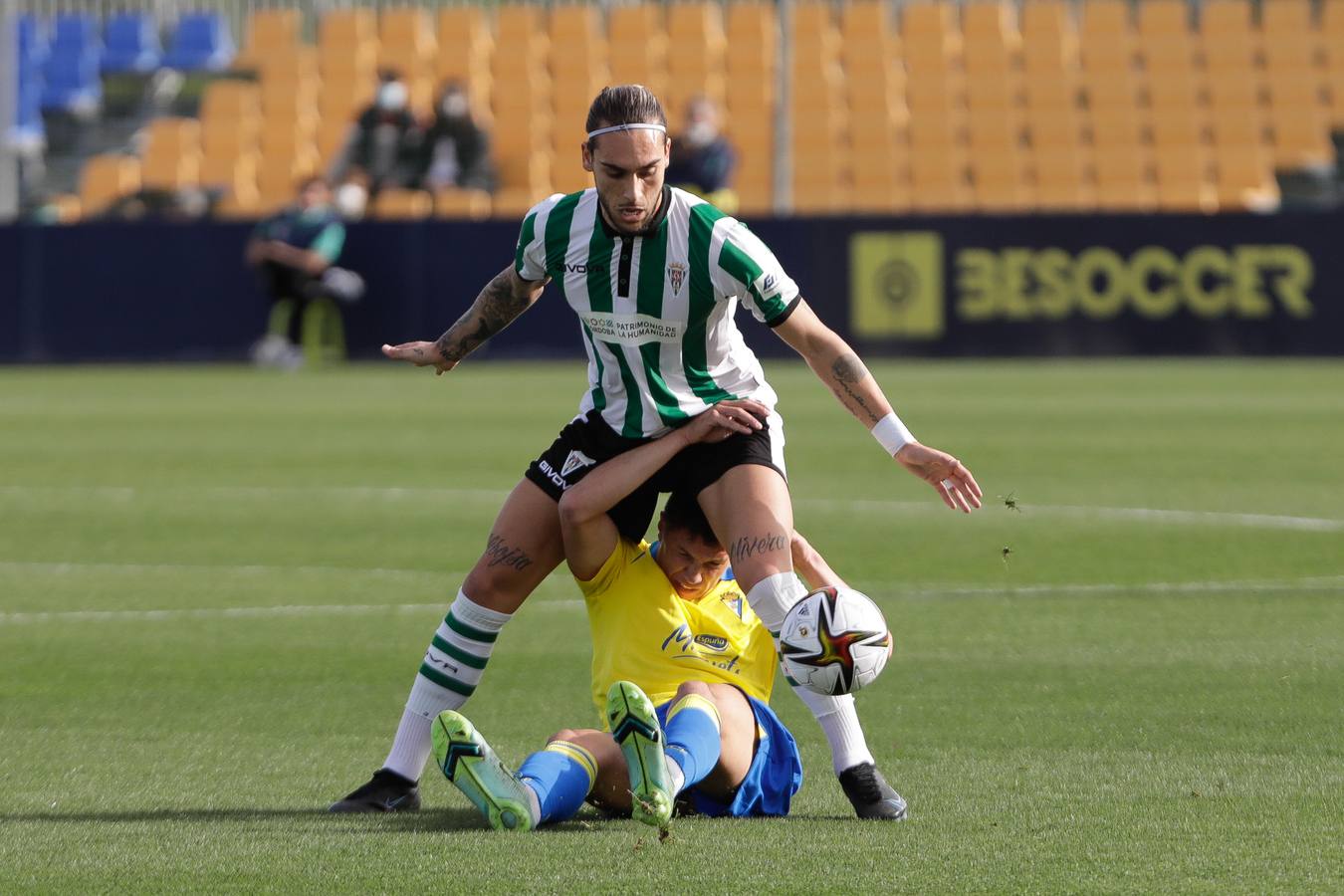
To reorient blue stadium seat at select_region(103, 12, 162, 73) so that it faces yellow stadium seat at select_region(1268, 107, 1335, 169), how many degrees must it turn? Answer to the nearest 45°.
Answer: approximately 45° to its left

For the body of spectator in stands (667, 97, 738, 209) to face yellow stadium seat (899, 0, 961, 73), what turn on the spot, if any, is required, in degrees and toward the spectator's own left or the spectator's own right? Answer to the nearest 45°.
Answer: approximately 135° to the spectator's own left

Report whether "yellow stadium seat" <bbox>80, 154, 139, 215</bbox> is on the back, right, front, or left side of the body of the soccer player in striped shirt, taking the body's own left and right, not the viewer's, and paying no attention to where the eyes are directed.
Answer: back

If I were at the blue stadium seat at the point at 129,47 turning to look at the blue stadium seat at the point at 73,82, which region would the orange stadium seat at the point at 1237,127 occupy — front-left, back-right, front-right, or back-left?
back-left

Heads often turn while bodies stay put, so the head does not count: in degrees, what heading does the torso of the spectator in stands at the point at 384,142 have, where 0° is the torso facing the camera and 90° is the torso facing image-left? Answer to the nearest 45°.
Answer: approximately 0°

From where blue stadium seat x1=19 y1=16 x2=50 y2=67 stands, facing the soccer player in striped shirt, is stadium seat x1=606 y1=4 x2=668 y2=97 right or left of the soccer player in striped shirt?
left
